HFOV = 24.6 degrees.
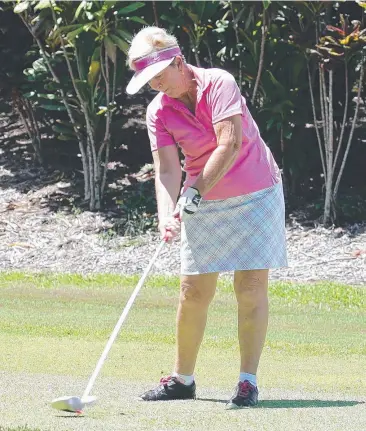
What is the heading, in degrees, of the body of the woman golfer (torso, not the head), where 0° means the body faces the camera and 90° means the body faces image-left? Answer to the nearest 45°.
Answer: approximately 45°

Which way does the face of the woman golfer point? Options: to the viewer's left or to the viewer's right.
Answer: to the viewer's left

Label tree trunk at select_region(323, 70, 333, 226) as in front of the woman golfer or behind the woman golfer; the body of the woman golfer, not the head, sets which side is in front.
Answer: behind
